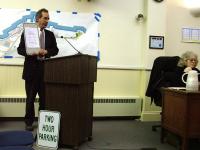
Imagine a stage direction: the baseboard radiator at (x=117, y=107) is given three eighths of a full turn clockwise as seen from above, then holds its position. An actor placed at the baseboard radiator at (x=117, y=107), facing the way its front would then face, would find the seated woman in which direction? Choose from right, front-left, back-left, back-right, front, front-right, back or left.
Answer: back

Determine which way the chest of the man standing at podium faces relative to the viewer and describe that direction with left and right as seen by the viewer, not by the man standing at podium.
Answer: facing the viewer and to the right of the viewer

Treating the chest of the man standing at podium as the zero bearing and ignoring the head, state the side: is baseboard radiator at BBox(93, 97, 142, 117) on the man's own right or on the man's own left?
on the man's own left

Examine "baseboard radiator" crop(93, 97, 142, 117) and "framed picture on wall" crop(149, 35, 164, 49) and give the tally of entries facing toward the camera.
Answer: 2

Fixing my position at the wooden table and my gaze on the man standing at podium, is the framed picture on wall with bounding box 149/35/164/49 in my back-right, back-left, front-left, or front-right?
front-right

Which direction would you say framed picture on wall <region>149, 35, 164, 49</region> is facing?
toward the camera

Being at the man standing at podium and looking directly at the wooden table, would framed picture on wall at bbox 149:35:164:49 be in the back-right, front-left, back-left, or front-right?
front-left

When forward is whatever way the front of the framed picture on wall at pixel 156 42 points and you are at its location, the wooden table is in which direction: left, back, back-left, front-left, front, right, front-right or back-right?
front

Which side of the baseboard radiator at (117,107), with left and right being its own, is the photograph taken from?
front
